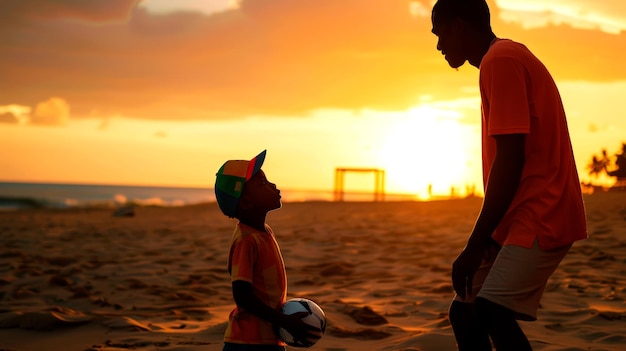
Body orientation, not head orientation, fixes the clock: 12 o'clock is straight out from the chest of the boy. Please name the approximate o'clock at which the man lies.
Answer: The man is roughly at 1 o'clock from the boy.

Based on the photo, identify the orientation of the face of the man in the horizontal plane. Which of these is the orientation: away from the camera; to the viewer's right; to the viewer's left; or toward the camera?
to the viewer's left

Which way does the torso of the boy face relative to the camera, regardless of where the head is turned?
to the viewer's right

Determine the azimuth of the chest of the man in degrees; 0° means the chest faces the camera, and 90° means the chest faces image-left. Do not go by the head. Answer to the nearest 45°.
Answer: approximately 90°

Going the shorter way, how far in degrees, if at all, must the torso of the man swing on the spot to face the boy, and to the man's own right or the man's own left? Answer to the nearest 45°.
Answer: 0° — they already face them

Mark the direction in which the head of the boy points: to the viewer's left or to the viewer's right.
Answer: to the viewer's right

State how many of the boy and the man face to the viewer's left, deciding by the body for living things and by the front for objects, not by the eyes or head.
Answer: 1

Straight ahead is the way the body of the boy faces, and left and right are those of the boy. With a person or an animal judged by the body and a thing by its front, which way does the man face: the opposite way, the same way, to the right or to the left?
the opposite way
